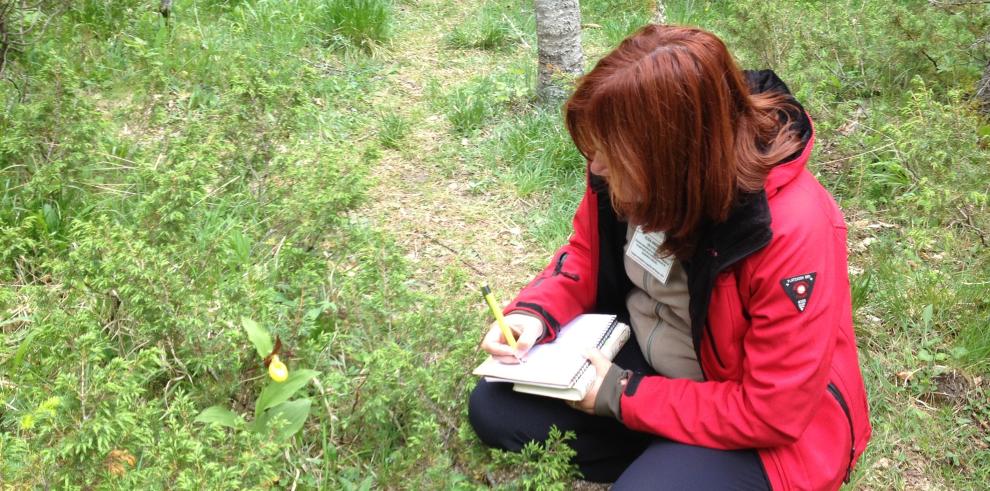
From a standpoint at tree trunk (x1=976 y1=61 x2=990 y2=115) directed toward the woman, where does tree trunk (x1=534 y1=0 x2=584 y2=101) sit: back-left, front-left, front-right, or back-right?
front-right

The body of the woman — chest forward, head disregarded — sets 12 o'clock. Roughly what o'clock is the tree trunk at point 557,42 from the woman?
The tree trunk is roughly at 4 o'clock from the woman.

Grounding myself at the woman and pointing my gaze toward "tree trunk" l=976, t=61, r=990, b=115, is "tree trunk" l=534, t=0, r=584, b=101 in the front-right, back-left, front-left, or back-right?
front-left

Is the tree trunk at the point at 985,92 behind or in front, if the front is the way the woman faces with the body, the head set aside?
behind

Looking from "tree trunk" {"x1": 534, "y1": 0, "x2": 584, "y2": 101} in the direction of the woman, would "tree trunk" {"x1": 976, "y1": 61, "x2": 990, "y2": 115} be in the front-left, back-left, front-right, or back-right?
front-left

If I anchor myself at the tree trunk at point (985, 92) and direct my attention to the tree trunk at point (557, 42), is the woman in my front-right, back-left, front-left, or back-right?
front-left
